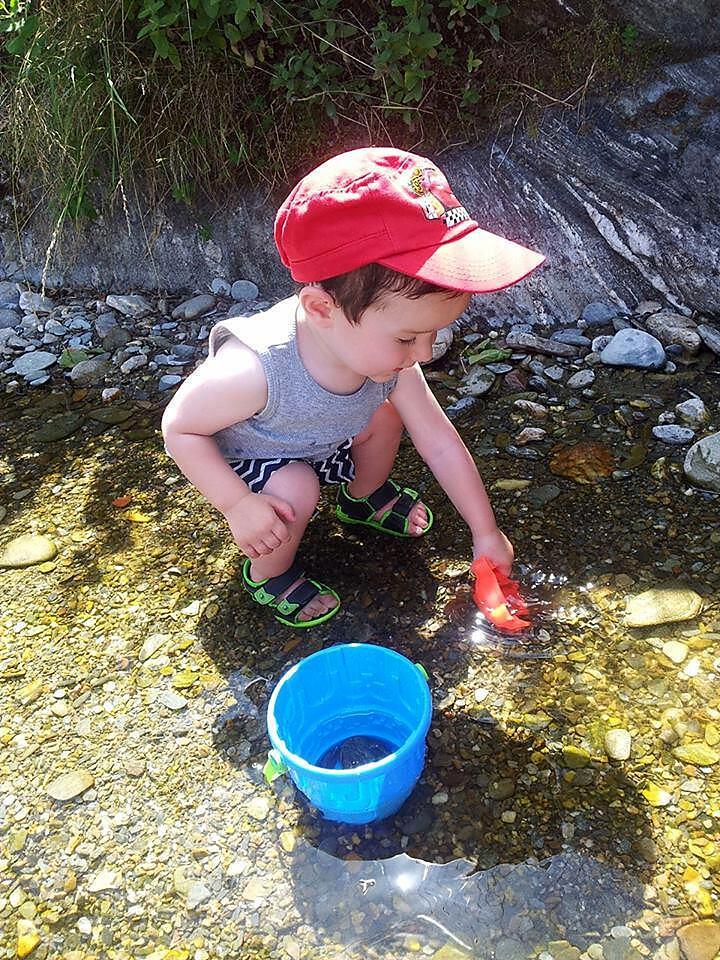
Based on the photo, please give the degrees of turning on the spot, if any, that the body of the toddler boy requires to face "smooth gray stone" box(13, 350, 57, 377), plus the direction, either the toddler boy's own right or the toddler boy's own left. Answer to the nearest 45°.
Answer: approximately 180°

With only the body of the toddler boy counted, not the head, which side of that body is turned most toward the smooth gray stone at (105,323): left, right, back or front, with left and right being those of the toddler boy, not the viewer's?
back

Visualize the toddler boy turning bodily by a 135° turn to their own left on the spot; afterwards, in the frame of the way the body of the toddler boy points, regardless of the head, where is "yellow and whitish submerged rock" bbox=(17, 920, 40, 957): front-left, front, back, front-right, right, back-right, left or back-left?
back-left

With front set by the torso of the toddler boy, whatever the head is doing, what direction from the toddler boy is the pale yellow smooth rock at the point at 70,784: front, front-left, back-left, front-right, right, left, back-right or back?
right

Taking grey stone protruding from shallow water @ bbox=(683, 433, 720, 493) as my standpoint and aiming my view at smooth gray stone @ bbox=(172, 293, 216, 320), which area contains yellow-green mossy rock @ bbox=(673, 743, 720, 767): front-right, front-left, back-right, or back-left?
back-left

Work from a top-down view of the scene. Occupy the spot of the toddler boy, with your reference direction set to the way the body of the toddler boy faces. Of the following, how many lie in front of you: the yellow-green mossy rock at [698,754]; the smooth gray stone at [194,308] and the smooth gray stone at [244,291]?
1

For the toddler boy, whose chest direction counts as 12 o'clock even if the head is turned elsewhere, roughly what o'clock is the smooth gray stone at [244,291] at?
The smooth gray stone is roughly at 7 o'clock from the toddler boy.

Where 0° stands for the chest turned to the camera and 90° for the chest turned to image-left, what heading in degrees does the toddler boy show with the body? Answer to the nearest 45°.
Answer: approximately 315°

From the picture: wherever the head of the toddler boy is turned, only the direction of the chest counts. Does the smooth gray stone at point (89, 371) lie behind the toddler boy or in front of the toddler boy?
behind

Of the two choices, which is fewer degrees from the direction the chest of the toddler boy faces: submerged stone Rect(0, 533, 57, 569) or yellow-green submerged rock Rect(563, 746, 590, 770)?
the yellow-green submerged rock

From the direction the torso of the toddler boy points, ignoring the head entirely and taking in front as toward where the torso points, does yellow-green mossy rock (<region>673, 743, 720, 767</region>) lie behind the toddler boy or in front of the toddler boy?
in front

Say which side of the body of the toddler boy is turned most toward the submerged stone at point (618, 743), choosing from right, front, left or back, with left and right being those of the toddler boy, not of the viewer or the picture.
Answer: front

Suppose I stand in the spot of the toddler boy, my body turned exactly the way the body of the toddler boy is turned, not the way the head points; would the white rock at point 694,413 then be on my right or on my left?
on my left

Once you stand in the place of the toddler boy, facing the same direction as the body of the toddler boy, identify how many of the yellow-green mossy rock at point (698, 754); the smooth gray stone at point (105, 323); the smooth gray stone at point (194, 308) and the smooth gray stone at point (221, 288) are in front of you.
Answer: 1

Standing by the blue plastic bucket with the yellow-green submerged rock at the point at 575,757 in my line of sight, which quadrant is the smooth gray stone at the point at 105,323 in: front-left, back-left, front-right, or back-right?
back-left

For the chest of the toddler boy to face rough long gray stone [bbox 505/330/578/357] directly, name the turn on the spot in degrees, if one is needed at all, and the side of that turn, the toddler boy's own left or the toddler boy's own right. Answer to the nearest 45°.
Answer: approximately 90° to the toddler boy's own left

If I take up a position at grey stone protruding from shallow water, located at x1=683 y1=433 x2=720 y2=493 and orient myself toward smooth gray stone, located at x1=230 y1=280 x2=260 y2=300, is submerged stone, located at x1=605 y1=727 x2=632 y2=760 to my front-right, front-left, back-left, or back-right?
back-left
